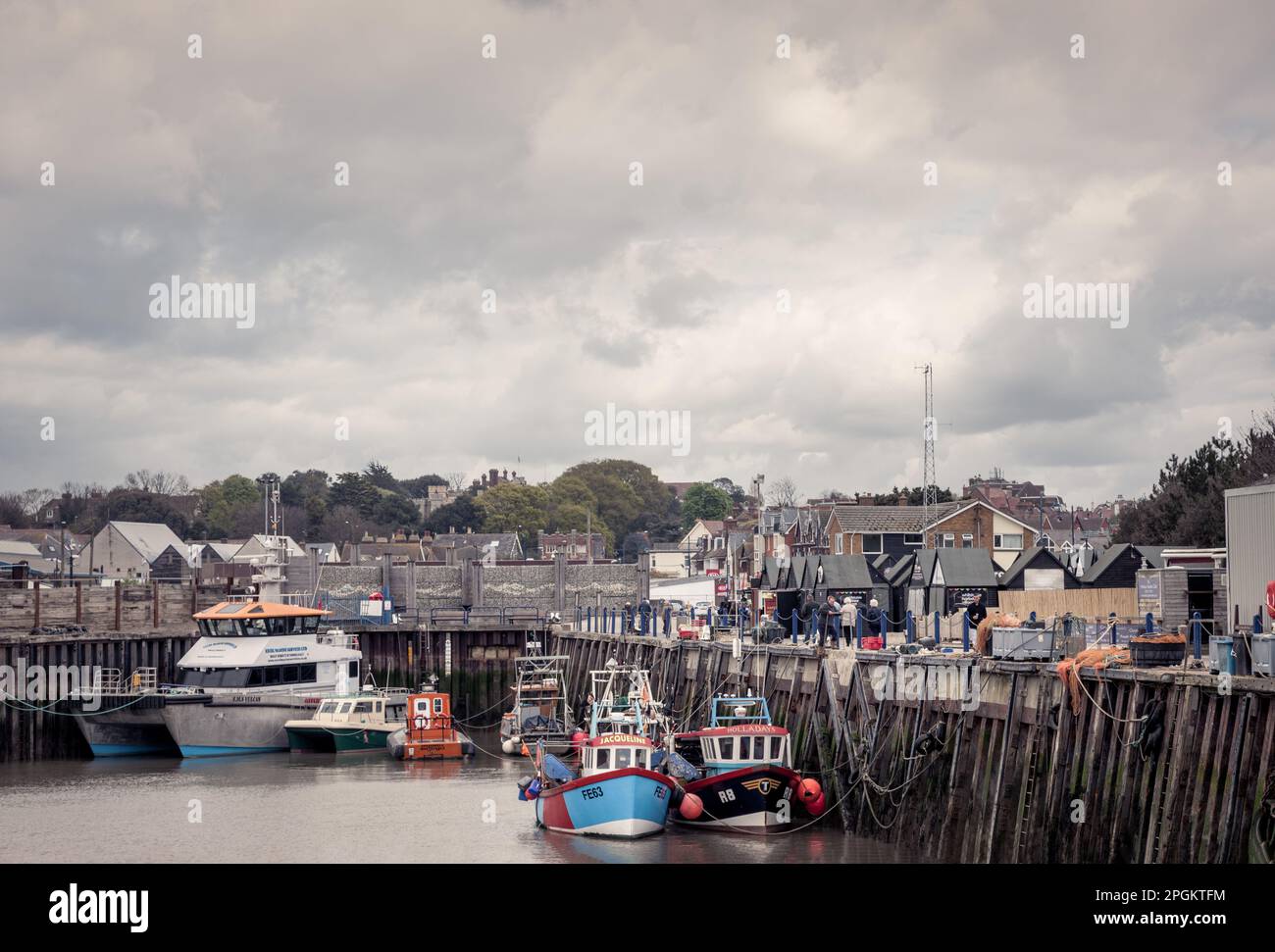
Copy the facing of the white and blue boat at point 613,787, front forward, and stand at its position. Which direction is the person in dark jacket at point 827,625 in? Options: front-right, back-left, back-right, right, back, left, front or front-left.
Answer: left

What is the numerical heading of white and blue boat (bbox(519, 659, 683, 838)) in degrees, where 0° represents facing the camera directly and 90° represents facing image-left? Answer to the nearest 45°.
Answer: approximately 315°

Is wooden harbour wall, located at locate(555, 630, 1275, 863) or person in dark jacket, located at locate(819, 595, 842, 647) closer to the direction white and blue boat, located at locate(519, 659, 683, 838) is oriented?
the wooden harbour wall

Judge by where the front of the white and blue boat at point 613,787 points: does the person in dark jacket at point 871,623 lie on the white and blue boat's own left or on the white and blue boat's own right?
on the white and blue boat's own left

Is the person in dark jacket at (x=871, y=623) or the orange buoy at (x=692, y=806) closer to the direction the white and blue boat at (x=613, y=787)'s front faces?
the orange buoy

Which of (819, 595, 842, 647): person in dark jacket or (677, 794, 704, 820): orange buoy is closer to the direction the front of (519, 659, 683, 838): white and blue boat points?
the orange buoy
